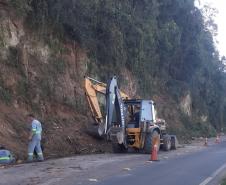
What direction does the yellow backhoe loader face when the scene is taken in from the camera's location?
facing away from the viewer and to the right of the viewer

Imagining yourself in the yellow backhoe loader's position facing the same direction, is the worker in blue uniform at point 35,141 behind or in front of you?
behind

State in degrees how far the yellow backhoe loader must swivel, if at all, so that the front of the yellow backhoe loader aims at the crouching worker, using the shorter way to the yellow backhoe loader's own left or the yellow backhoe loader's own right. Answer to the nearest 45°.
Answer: approximately 180°
